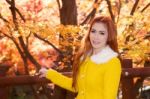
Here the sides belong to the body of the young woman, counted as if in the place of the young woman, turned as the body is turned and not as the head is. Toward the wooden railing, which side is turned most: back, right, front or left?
back

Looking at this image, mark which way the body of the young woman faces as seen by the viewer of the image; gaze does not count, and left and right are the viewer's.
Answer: facing the viewer and to the left of the viewer
